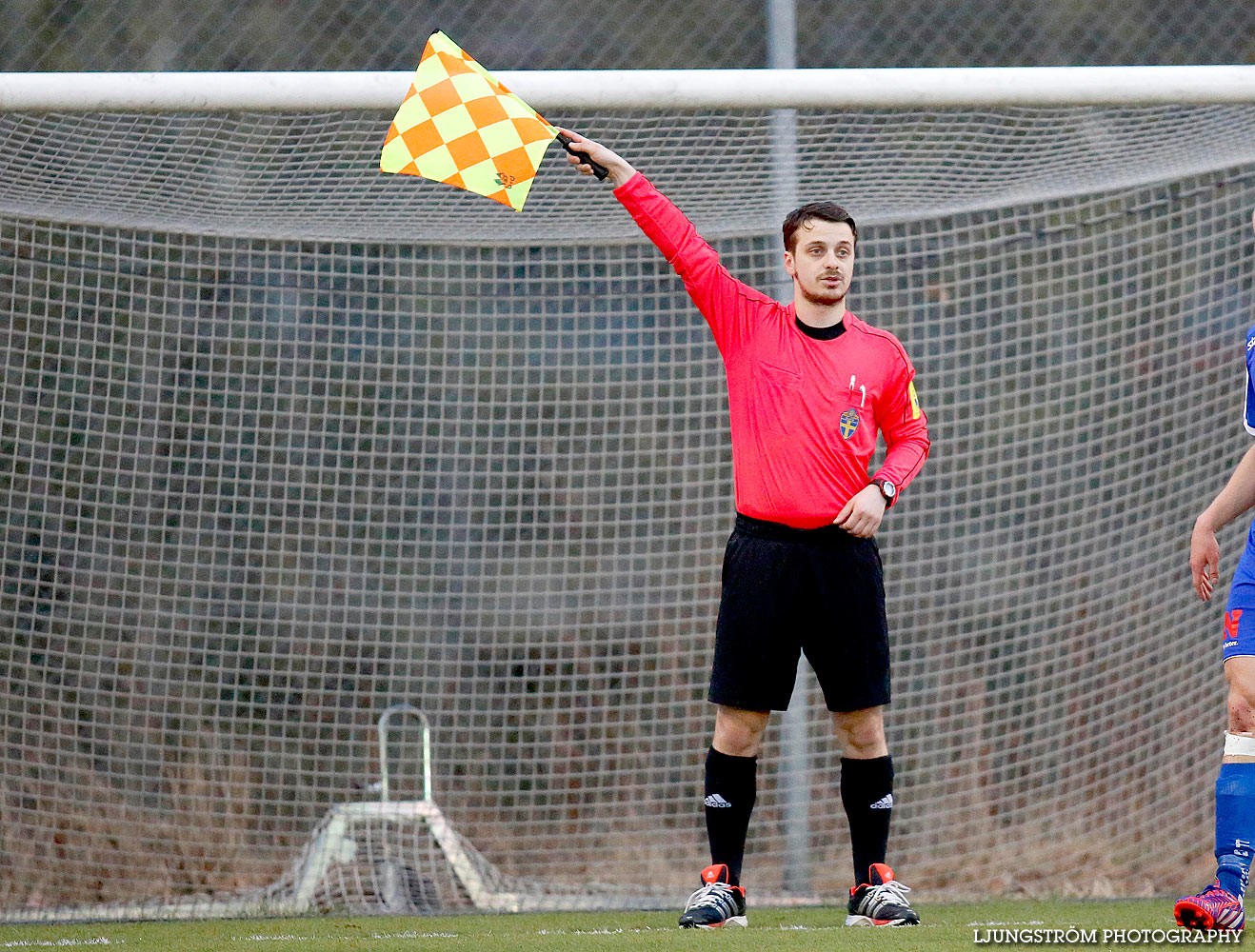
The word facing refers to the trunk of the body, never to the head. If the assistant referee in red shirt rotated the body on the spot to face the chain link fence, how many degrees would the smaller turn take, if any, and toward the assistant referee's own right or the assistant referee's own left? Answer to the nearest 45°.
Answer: approximately 180°

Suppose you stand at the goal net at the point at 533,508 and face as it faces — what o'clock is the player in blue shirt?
The player in blue shirt is roughly at 11 o'clock from the goal net.

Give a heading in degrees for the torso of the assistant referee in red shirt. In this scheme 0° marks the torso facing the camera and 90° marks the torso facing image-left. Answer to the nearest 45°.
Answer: approximately 0°

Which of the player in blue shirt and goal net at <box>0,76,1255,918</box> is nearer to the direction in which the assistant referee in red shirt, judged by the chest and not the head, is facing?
the player in blue shirt

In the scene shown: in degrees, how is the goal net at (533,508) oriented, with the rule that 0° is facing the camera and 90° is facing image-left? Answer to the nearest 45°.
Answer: approximately 0°

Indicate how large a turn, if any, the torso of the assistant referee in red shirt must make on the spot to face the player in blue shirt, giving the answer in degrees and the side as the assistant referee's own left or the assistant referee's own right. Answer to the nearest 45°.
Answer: approximately 90° to the assistant referee's own left

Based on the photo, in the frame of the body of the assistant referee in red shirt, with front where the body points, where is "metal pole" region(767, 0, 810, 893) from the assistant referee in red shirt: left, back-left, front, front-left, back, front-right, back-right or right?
back

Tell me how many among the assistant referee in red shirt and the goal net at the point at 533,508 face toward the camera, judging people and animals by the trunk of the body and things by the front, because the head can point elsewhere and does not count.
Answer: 2
